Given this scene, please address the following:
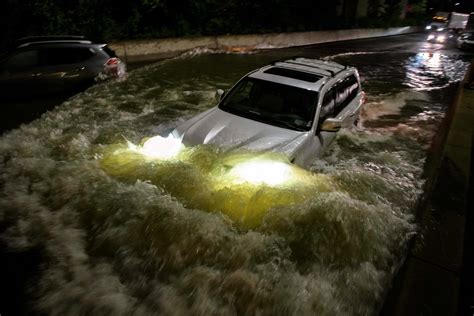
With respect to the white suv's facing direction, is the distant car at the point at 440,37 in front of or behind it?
behind

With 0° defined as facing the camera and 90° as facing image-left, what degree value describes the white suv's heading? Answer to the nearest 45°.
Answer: approximately 45°

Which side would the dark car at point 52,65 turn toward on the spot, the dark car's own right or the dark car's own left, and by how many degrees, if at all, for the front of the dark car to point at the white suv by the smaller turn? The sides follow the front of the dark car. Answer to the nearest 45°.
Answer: approximately 135° to the dark car's own left

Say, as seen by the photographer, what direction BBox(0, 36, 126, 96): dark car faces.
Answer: facing to the left of the viewer

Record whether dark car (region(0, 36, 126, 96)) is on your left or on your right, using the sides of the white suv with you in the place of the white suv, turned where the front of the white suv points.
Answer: on your right
